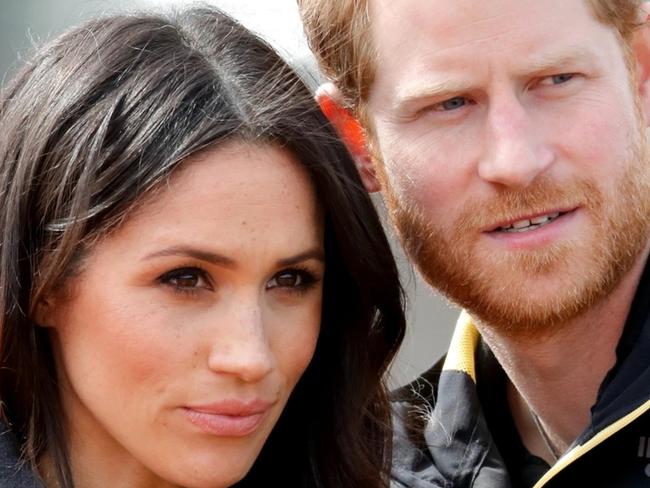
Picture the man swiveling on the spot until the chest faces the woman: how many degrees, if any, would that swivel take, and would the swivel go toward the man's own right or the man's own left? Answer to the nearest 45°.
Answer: approximately 45° to the man's own right

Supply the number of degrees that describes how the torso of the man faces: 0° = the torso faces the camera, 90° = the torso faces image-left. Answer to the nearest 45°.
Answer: approximately 0°

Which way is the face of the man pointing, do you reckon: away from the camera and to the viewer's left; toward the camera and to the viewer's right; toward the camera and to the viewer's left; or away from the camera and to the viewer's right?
toward the camera and to the viewer's right
